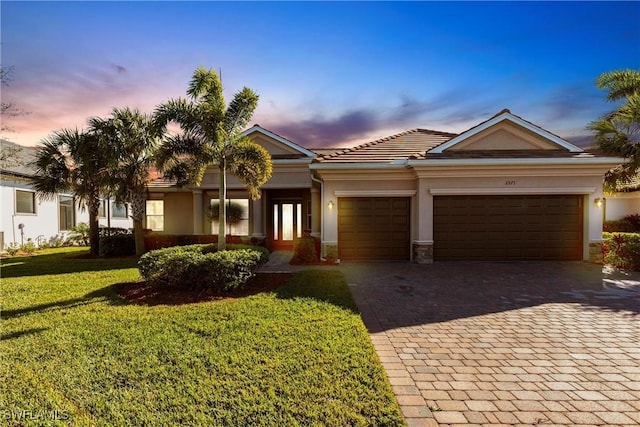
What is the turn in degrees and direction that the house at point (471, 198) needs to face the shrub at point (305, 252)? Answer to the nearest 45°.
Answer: approximately 90° to its right

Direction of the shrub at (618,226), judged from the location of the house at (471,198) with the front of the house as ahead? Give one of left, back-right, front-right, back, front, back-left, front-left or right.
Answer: back-left

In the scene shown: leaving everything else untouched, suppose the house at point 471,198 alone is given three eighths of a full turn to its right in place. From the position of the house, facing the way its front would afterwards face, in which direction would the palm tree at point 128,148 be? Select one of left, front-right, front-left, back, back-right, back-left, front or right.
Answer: front-left

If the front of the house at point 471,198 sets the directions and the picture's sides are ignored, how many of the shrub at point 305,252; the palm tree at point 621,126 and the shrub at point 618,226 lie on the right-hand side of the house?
1

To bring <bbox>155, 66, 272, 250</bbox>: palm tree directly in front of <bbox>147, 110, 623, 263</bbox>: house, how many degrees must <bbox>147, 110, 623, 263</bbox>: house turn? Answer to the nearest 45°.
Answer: approximately 45° to its right

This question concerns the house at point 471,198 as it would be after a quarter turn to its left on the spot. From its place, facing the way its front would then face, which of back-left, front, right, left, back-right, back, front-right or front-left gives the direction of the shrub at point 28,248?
back

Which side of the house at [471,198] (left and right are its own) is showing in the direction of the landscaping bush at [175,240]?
right

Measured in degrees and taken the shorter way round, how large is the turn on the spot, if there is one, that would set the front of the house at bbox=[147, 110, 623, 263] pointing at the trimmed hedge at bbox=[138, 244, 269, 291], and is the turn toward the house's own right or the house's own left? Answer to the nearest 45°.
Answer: approximately 45° to the house's own right

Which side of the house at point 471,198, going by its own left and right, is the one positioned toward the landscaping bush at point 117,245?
right

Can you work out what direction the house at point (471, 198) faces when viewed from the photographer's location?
facing the viewer

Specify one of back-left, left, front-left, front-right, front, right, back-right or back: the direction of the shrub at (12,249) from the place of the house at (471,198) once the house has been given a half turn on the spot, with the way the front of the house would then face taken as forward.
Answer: left

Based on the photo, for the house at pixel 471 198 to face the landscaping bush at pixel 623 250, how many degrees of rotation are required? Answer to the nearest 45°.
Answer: approximately 90° to its left

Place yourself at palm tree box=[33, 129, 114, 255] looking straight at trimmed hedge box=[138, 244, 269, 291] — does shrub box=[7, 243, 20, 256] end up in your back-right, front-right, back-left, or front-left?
back-right

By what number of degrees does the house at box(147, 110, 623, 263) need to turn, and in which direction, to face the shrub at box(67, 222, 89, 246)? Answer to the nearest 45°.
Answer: approximately 90° to its right
